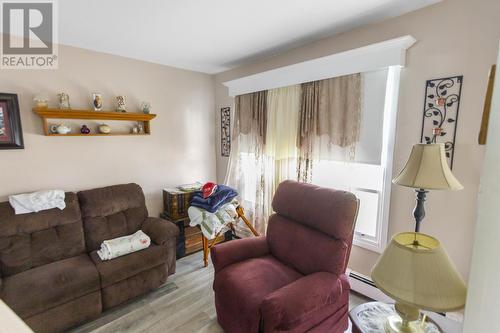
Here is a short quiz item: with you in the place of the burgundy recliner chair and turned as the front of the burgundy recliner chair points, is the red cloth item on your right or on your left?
on your right

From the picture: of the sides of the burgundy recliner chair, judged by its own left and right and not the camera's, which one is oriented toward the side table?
left

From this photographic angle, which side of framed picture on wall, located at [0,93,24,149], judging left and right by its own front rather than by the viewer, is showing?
front

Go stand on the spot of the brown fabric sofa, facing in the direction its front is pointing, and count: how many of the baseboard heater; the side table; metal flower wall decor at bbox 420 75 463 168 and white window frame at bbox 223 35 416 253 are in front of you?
4

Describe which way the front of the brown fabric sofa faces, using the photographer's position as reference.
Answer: facing the viewer and to the right of the viewer

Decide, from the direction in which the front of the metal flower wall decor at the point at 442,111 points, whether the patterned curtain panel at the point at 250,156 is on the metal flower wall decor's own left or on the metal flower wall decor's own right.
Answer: on the metal flower wall decor's own right

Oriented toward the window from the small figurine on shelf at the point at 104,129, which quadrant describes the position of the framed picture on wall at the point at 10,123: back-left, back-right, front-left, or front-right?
back-right

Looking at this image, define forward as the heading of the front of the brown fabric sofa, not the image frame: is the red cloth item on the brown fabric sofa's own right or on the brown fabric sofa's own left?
on the brown fabric sofa's own left

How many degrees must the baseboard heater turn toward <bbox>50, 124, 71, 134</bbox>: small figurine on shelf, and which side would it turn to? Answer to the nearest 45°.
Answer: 0° — it already faces it

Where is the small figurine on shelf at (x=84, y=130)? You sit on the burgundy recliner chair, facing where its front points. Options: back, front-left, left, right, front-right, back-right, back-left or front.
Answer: front-right
